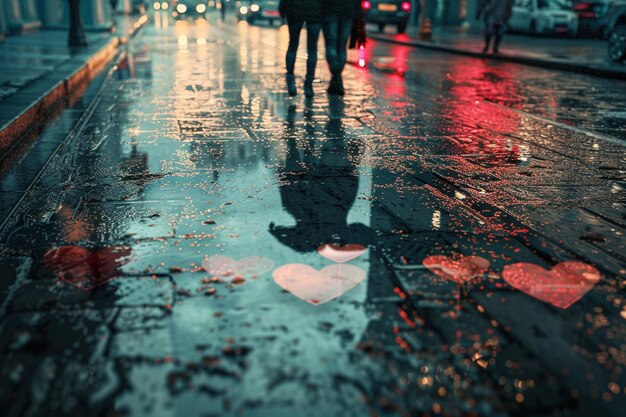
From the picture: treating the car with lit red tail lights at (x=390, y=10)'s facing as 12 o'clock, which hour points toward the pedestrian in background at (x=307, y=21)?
The pedestrian in background is roughly at 6 o'clock from the car with lit red tail lights.

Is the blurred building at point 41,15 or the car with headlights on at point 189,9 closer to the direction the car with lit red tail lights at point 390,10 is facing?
the car with headlights on

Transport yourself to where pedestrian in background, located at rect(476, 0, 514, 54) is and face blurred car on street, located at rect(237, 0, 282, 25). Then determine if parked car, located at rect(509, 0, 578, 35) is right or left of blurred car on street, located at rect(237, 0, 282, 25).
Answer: right

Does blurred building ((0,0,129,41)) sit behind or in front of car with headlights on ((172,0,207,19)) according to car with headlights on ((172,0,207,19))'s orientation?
in front

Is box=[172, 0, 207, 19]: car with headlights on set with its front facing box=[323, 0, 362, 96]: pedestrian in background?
yes

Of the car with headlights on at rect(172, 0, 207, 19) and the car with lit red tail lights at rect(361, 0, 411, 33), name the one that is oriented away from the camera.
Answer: the car with lit red tail lights at rect(361, 0, 411, 33)

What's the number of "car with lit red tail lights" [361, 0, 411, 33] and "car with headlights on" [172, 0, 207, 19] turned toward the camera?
1

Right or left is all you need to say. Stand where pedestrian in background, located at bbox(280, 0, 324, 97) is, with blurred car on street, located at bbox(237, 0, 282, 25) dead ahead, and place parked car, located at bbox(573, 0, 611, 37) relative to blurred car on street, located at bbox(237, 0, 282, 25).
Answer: right

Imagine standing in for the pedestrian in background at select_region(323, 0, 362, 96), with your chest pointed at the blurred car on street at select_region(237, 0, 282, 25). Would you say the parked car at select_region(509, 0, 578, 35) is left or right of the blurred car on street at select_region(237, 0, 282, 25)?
right

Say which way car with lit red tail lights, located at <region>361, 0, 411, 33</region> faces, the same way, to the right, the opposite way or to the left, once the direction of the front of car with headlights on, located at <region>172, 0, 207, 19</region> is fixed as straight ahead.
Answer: the opposite way

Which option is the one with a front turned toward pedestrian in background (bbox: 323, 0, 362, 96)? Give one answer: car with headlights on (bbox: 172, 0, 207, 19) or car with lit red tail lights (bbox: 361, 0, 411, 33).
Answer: car with headlights on (bbox: 172, 0, 207, 19)

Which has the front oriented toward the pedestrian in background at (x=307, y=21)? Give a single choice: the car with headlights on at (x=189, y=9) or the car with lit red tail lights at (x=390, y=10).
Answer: the car with headlights on at (x=189, y=9)

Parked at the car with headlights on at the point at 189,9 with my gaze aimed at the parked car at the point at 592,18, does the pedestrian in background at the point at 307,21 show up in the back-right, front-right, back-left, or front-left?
front-right

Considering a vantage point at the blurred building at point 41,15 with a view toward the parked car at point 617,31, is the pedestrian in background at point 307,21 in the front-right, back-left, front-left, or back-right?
front-right

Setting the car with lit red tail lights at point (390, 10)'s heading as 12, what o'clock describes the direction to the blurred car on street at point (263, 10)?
the blurred car on street at point (263, 10) is roughly at 11 o'clock from the car with lit red tail lights at point (390, 10).

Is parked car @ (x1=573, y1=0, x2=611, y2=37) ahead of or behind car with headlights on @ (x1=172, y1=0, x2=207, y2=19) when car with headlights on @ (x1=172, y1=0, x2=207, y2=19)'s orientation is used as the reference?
ahead

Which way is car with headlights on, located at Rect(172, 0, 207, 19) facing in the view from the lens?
facing the viewer

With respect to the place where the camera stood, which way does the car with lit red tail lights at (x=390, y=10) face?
facing away from the viewer
